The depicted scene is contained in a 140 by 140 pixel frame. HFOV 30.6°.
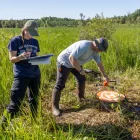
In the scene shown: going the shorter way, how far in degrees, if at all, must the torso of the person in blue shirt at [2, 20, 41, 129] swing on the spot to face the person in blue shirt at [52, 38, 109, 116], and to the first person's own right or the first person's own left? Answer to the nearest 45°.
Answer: approximately 90° to the first person's own left

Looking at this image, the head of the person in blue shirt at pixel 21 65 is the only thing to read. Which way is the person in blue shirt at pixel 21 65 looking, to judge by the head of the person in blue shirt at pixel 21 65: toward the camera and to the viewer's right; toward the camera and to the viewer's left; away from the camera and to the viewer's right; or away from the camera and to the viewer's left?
toward the camera and to the viewer's right

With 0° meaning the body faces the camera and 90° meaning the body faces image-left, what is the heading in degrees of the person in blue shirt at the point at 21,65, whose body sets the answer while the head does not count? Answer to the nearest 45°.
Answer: approximately 315°
